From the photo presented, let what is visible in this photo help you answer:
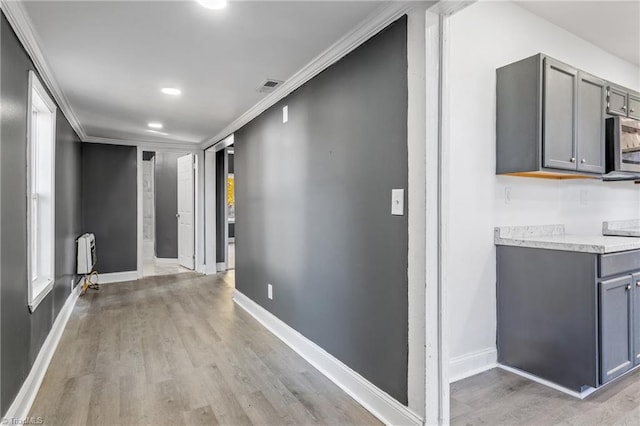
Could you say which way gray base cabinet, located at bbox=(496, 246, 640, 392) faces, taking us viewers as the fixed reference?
facing the viewer and to the right of the viewer

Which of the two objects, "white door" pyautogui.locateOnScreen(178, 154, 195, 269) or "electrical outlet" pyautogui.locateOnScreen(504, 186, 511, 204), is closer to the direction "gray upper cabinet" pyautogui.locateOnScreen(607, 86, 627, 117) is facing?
the electrical outlet

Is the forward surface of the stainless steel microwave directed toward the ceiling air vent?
no

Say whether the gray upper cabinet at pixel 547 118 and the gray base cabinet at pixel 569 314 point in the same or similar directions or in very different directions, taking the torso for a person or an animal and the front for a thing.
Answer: same or similar directions

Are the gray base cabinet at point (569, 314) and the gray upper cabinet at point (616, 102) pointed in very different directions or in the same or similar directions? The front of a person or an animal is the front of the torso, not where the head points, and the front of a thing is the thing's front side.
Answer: same or similar directions

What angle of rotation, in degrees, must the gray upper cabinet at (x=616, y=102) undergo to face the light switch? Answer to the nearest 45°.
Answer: approximately 90° to its right

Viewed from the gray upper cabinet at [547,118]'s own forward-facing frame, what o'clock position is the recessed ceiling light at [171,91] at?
The recessed ceiling light is roughly at 4 o'clock from the gray upper cabinet.

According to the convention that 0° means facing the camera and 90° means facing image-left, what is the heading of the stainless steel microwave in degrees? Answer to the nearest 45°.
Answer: approximately 315°

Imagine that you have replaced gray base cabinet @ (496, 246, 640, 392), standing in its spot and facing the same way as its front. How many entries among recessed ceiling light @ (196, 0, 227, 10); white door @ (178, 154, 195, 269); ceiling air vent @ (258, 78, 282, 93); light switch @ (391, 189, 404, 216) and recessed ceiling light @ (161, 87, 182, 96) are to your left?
0

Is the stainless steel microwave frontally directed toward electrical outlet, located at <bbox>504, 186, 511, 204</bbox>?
no
